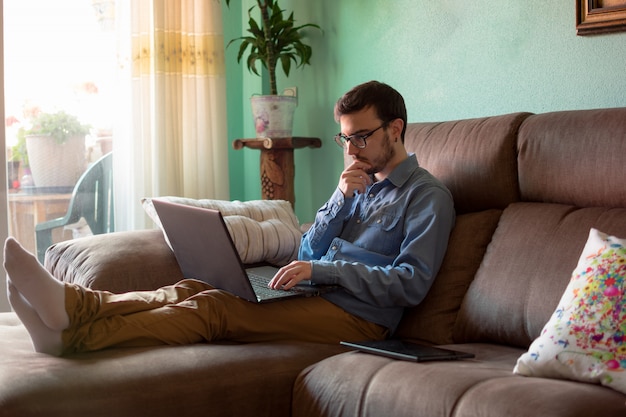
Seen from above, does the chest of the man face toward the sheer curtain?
no

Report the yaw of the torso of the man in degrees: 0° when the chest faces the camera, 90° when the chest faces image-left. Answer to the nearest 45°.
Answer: approximately 90°

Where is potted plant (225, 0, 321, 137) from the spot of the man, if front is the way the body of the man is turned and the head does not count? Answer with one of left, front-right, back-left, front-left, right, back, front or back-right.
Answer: right

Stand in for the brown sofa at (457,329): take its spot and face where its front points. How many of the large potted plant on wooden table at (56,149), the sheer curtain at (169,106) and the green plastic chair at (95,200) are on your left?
0

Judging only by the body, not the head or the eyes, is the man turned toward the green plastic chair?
no

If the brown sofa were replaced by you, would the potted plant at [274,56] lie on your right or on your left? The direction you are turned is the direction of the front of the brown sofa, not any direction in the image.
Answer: on your right

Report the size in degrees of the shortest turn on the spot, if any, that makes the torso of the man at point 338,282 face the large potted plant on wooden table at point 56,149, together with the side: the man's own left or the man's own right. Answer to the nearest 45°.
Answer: approximately 45° to the man's own right

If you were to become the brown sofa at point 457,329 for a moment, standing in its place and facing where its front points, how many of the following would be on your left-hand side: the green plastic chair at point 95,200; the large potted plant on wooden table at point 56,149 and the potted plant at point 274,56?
0

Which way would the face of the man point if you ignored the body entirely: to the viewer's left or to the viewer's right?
to the viewer's left

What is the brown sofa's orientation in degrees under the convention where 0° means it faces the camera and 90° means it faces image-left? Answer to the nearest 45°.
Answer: approximately 45°

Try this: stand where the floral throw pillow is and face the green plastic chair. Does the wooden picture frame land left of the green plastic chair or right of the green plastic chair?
right

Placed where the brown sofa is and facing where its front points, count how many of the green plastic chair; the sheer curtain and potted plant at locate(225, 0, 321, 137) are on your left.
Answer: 0
